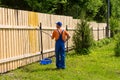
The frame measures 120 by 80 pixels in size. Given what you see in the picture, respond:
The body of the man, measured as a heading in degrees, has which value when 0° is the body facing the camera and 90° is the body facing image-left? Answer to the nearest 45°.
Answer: approximately 180°
